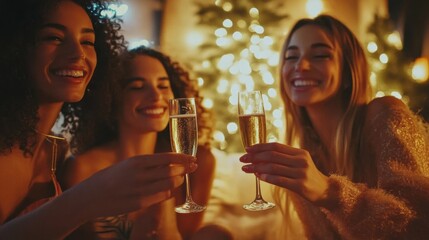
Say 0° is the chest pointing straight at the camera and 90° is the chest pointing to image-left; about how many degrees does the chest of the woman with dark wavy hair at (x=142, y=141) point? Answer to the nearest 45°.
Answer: approximately 0°

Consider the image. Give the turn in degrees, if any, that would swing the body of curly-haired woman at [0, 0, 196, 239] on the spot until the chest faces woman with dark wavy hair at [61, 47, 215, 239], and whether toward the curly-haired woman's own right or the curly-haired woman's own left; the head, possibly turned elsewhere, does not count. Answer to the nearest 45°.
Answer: approximately 90° to the curly-haired woman's own left

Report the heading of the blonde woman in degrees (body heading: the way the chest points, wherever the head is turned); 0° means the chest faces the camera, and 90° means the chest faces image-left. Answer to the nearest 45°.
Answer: approximately 45°

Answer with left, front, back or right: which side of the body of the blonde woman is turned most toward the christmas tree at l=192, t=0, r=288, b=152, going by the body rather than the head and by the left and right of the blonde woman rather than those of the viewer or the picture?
right

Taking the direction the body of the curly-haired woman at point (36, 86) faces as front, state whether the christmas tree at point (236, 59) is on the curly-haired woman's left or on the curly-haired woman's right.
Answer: on the curly-haired woman's left

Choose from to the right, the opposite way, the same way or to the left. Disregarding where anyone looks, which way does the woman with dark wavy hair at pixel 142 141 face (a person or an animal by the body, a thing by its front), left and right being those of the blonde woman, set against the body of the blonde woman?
to the left

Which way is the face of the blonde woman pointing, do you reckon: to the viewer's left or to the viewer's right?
to the viewer's left

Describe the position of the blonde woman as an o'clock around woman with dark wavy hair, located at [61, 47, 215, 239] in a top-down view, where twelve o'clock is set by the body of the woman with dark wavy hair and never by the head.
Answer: The blonde woman is roughly at 10 o'clock from the woman with dark wavy hair.
